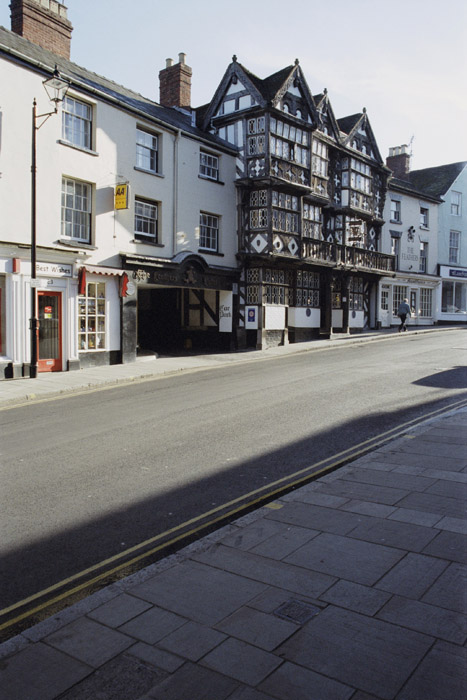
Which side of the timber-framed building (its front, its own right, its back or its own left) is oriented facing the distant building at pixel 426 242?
left

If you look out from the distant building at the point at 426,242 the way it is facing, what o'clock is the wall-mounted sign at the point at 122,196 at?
The wall-mounted sign is roughly at 2 o'clock from the distant building.

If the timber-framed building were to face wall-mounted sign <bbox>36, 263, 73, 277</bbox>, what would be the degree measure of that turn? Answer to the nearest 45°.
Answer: approximately 90° to its right

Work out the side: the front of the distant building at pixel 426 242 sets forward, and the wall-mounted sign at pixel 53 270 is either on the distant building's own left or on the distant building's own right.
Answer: on the distant building's own right

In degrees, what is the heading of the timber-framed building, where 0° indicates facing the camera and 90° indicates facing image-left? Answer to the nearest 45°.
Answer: approximately 315°

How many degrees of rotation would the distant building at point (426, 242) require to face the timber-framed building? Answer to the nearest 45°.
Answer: approximately 45° to its right

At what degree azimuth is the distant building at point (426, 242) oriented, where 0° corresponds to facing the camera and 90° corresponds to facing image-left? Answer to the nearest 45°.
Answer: approximately 315°
